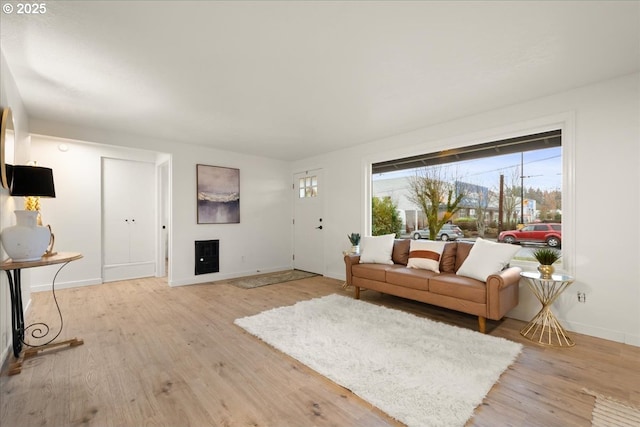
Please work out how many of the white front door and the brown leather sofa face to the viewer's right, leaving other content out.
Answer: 0

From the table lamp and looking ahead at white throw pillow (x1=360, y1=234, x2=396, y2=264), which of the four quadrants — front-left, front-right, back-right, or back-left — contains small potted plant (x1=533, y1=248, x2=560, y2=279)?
front-right

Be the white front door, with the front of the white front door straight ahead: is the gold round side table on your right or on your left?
on your left

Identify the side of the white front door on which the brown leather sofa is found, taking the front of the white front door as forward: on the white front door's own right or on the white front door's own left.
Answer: on the white front door's own left

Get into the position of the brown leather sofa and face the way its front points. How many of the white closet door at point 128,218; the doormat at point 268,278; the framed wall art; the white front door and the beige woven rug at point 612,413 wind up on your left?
1

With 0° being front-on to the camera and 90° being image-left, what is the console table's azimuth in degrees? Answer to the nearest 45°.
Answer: approximately 270°

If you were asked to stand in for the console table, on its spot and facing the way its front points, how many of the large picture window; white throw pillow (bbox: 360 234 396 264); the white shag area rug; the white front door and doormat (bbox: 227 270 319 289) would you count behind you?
0

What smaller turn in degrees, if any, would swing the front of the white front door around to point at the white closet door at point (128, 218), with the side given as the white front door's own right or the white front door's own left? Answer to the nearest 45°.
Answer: approximately 45° to the white front door's own right

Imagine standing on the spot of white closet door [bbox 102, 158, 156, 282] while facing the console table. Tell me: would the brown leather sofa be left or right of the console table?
left

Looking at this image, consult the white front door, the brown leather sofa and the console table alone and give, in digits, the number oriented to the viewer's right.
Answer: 1

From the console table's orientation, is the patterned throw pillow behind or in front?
in front

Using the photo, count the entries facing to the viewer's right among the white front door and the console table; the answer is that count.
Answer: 1

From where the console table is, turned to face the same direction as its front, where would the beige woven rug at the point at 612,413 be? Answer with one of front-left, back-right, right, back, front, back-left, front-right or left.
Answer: front-right

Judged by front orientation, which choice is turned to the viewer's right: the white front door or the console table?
the console table

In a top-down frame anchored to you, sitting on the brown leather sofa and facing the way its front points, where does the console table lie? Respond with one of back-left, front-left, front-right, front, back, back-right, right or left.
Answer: front

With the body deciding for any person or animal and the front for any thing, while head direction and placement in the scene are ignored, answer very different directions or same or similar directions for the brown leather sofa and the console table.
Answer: very different directions

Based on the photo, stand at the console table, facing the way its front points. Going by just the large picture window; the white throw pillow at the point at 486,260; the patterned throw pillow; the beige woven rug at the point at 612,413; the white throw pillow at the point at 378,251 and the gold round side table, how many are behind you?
0

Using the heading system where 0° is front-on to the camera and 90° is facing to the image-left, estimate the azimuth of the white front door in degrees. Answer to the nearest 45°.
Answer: approximately 45°
